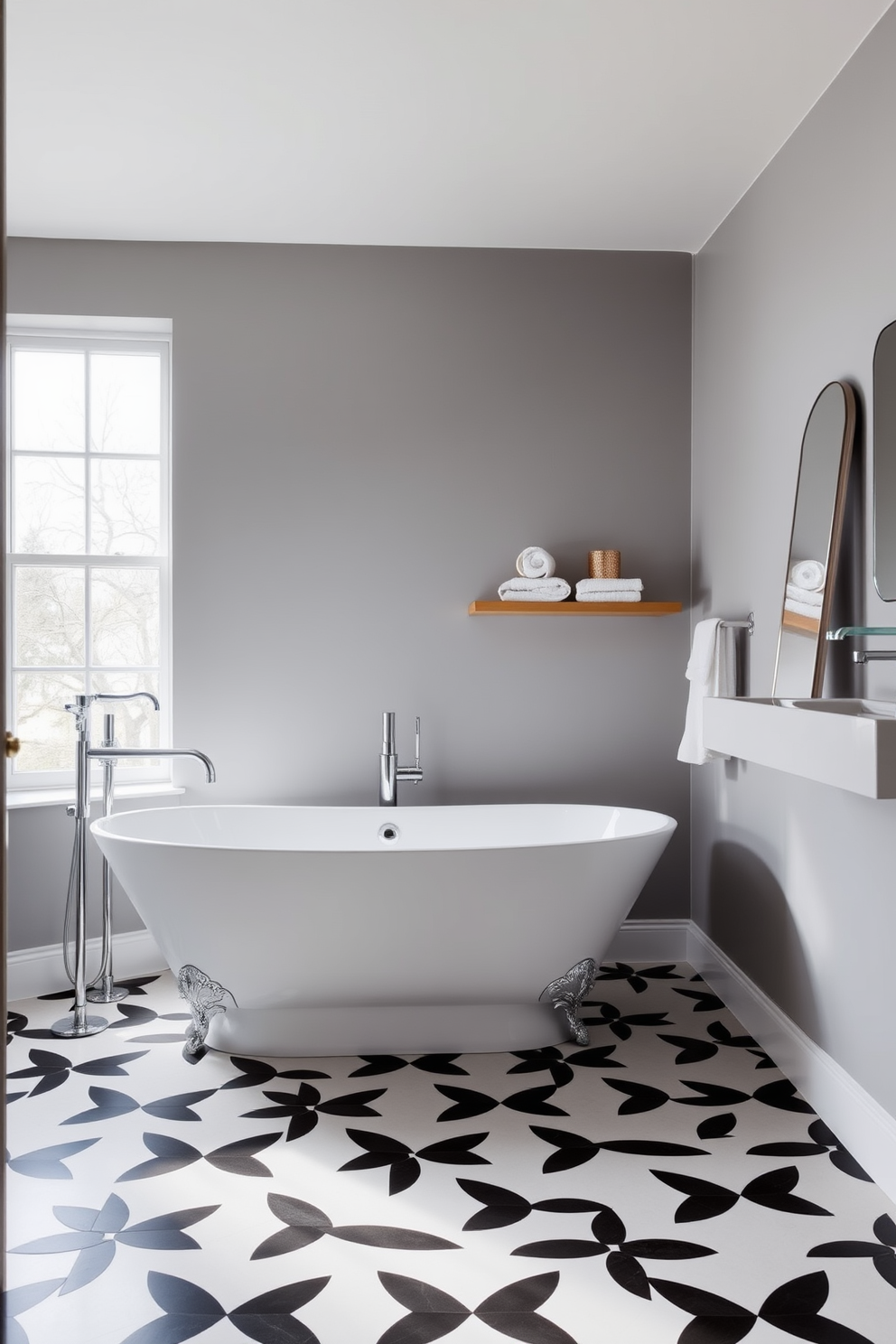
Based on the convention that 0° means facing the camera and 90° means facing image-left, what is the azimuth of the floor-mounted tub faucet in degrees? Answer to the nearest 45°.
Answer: approximately 270°

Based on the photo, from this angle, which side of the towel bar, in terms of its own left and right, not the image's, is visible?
left

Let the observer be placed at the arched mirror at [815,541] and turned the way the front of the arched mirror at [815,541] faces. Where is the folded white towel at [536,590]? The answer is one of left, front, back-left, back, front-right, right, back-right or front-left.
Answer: right

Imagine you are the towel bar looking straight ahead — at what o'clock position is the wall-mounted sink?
The wall-mounted sink is roughly at 9 o'clock from the towel bar.

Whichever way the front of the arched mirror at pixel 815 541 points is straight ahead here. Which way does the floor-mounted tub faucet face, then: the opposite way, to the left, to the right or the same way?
the opposite way

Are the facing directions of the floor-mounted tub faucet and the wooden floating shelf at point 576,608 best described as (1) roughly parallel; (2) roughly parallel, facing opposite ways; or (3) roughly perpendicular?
roughly perpendicular

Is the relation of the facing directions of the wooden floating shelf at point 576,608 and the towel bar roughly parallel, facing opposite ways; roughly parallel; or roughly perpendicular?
roughly perpendicular

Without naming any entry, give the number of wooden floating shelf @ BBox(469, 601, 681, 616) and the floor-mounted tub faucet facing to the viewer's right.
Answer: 1

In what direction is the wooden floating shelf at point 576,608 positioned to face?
toward the camera

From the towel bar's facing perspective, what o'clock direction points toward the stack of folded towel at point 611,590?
The stack of folded towel is roughly at 1 o'clock from the towel bar.
